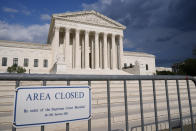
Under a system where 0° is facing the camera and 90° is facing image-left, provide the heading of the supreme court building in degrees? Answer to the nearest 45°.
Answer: approximately 315°
